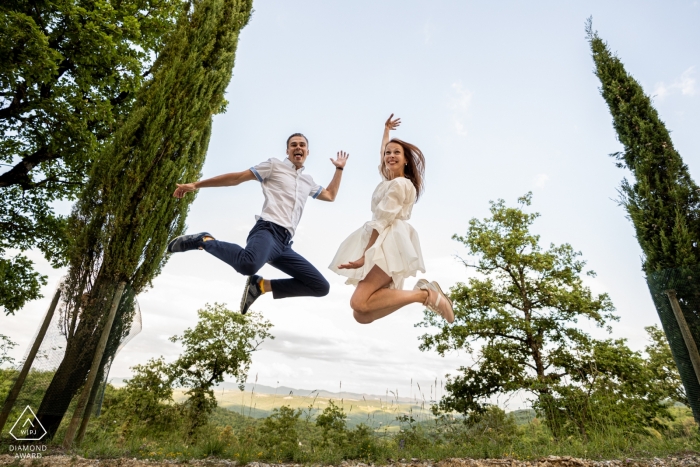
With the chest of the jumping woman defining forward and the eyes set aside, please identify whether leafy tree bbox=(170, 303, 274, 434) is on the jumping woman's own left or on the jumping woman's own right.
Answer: on the jumping woman's own right

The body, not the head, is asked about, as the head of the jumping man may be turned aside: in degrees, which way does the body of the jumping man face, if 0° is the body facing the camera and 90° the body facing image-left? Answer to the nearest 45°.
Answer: approximately 315°

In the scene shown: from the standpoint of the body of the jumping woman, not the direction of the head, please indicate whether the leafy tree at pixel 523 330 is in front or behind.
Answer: behind
